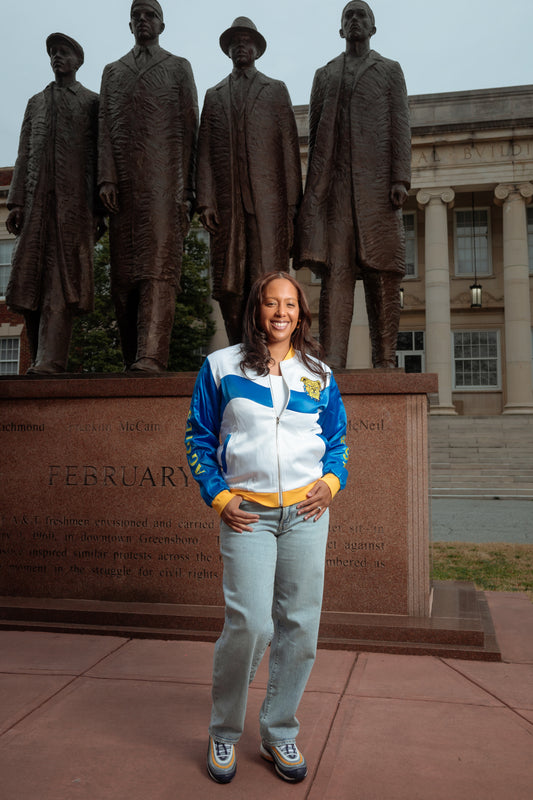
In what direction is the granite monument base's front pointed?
toward the camera

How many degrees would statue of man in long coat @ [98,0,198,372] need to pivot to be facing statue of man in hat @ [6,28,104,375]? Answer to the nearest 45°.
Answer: approximately 135° to its right

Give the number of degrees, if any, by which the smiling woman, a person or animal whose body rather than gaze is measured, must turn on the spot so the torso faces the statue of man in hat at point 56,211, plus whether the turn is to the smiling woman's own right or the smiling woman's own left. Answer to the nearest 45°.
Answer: approximately 135° to the smiling woman's own right

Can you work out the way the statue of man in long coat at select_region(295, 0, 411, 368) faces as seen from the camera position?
facing the viewer

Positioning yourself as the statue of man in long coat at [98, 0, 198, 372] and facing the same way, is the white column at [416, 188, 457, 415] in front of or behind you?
behind

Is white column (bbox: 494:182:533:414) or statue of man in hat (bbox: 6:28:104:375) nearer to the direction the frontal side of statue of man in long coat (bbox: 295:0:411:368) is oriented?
the statue of man in hat

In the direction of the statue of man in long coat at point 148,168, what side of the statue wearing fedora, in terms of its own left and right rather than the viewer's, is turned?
right

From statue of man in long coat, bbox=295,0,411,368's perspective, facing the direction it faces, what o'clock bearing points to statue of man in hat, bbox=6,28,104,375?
The statue of man in hat is roughly at 3 o'clock from the statue of man in long coat.

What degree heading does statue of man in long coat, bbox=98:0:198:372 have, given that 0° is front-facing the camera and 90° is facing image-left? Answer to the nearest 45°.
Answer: approximately 0°

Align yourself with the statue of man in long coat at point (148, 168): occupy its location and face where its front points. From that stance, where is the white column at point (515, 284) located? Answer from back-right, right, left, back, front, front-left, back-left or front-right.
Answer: back-left

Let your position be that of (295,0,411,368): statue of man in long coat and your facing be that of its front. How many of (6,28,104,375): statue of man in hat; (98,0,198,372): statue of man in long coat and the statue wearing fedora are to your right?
3

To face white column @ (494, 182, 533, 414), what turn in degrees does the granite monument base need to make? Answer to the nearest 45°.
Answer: approximately 135° to its left
